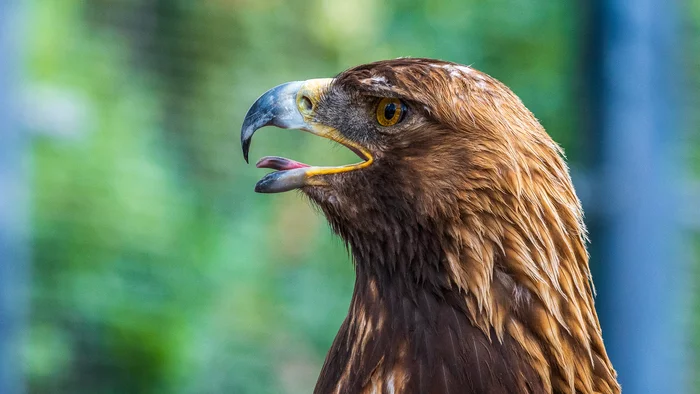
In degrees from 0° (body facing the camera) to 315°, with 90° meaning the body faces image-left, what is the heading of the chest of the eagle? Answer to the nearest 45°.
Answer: approximately 90°

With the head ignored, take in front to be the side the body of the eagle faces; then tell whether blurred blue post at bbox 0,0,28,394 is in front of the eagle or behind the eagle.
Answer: in front
